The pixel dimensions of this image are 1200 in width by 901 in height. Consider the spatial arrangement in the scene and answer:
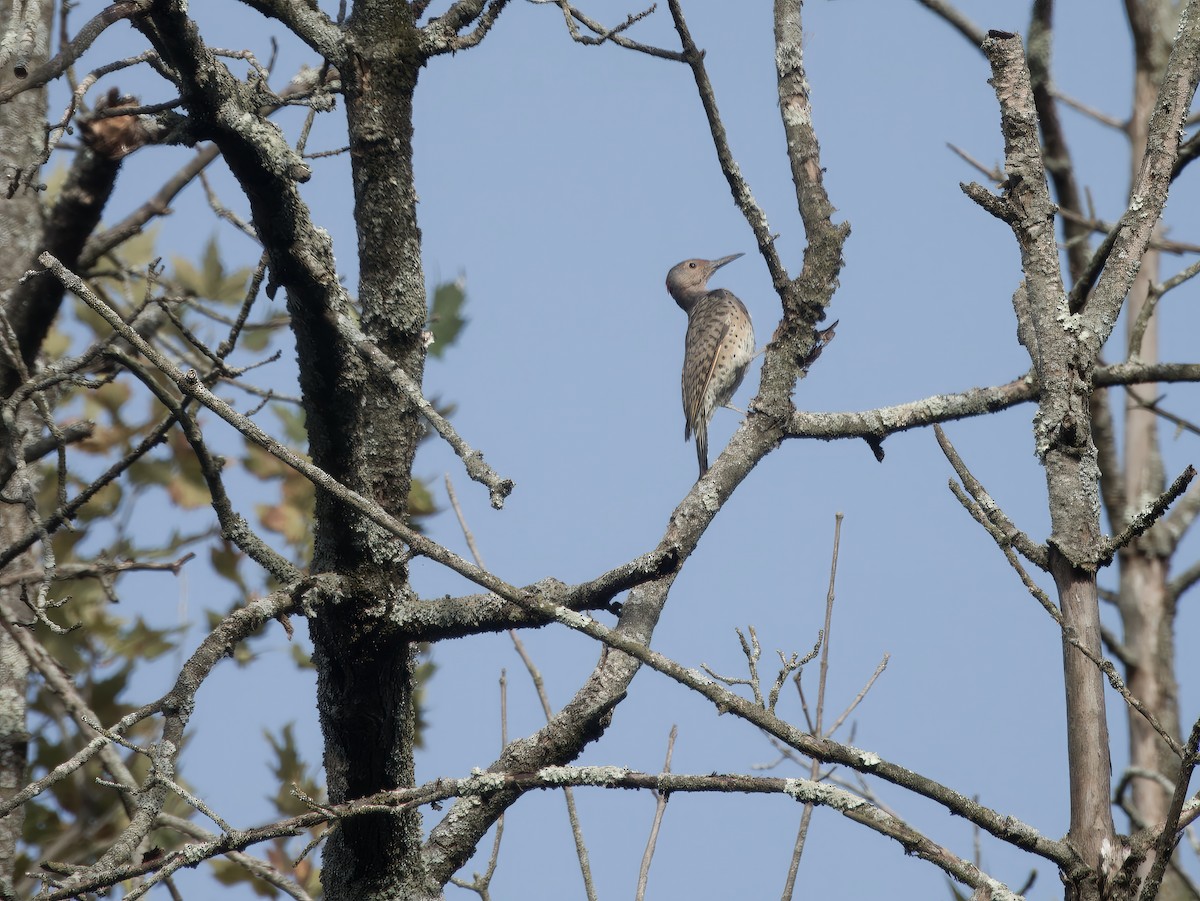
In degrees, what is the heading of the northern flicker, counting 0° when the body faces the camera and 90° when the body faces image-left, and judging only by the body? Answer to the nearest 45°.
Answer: approximately 270°
